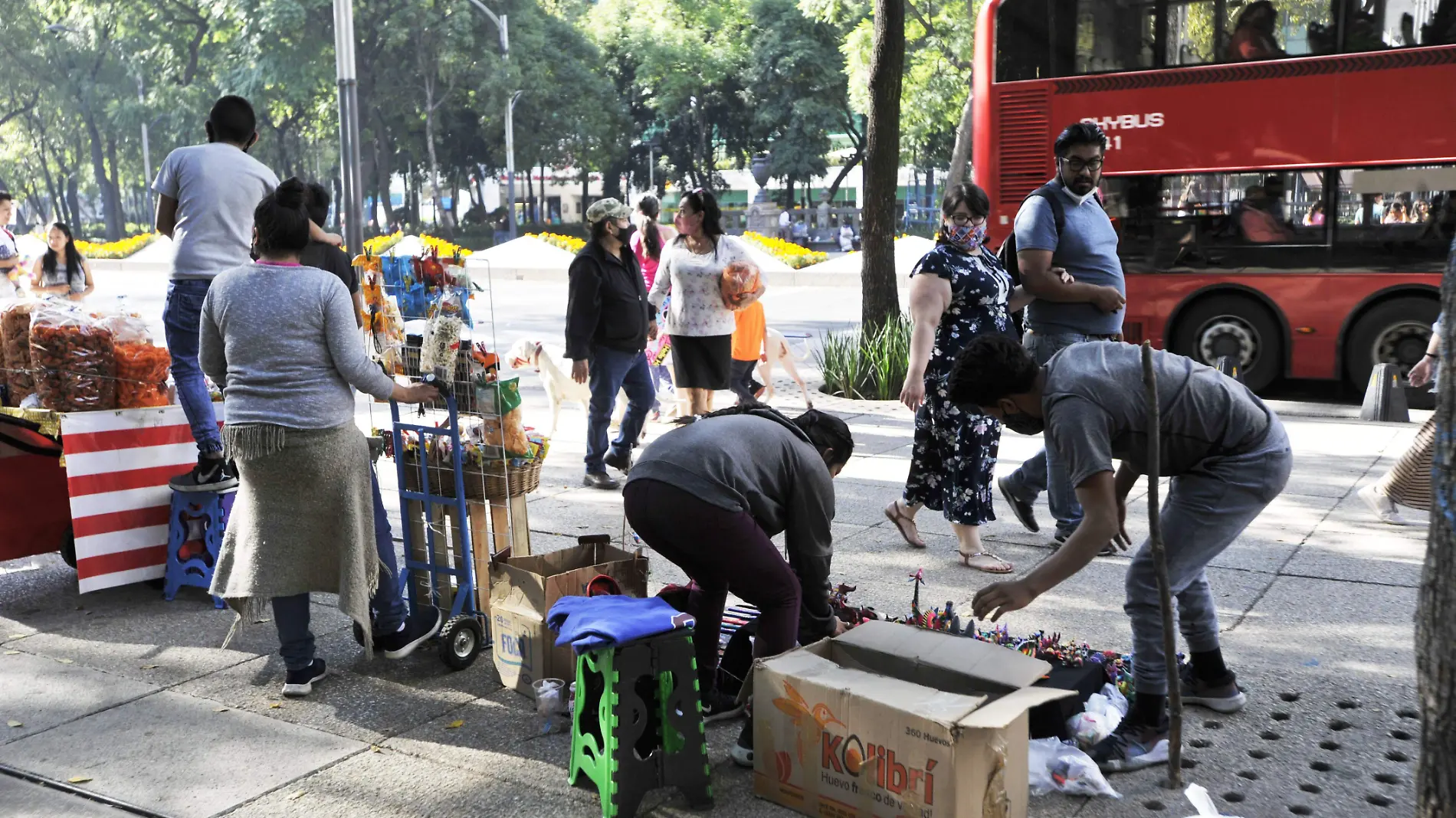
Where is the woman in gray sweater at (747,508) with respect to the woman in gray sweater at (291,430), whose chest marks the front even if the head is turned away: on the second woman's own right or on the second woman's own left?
on the second woman's own right

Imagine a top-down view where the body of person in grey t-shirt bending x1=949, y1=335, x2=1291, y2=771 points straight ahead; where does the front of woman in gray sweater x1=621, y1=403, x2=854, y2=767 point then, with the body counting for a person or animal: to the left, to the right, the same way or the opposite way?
the opposite way

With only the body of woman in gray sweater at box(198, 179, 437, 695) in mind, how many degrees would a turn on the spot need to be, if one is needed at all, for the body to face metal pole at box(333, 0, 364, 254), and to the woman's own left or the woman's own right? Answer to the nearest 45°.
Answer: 0° — they already face it

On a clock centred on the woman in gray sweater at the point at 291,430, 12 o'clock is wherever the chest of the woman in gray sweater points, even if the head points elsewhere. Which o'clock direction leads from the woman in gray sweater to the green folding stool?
The green folding stool is roughly at 5 o'clock from the woman in gray sweater.

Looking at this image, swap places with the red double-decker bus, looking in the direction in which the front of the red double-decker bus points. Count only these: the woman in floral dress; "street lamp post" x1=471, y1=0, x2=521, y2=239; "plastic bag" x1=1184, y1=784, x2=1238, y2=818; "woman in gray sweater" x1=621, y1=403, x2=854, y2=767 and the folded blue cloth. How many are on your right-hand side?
4

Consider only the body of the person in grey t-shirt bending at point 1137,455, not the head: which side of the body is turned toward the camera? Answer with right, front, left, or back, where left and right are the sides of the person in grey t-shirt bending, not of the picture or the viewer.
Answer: left

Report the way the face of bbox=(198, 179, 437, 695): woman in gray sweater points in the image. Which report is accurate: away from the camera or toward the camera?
away from the camera

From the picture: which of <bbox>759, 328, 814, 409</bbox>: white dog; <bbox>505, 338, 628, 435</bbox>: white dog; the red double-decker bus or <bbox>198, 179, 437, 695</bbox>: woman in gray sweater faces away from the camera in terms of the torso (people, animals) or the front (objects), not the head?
the woman in gray sweater

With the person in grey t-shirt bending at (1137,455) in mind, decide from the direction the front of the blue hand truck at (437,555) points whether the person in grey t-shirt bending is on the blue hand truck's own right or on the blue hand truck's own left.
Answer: on the blue hand truck's own right

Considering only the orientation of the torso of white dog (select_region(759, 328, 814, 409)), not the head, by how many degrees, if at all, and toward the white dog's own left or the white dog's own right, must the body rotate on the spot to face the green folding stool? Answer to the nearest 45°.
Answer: approximately 90° to the white dog's own left

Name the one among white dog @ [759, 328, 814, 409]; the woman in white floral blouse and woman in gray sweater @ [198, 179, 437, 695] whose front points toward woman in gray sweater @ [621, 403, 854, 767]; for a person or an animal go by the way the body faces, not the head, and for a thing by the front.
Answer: the woman in white floral blouse

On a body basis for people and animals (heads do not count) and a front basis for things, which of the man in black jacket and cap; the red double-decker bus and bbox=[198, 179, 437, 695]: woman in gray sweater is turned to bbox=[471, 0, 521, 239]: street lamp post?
the woman in gray sweater

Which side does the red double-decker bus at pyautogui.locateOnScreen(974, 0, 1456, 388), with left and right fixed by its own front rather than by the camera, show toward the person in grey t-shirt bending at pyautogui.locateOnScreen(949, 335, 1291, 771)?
right

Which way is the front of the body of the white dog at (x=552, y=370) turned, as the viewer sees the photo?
to the viewer's left

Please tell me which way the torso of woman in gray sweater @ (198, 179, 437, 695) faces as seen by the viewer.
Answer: away from the camera

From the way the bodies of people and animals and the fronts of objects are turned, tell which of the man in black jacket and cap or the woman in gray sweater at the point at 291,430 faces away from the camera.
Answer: the woman in gray sweater

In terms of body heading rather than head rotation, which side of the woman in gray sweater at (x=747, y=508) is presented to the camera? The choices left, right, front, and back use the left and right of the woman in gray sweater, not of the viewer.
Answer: right

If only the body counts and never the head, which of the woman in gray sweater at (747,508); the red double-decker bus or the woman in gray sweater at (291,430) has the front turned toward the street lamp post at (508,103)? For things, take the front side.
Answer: the woman in gray sweater at (291,430)

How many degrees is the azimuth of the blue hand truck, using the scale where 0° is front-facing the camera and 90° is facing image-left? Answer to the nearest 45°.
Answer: approximately 225°
